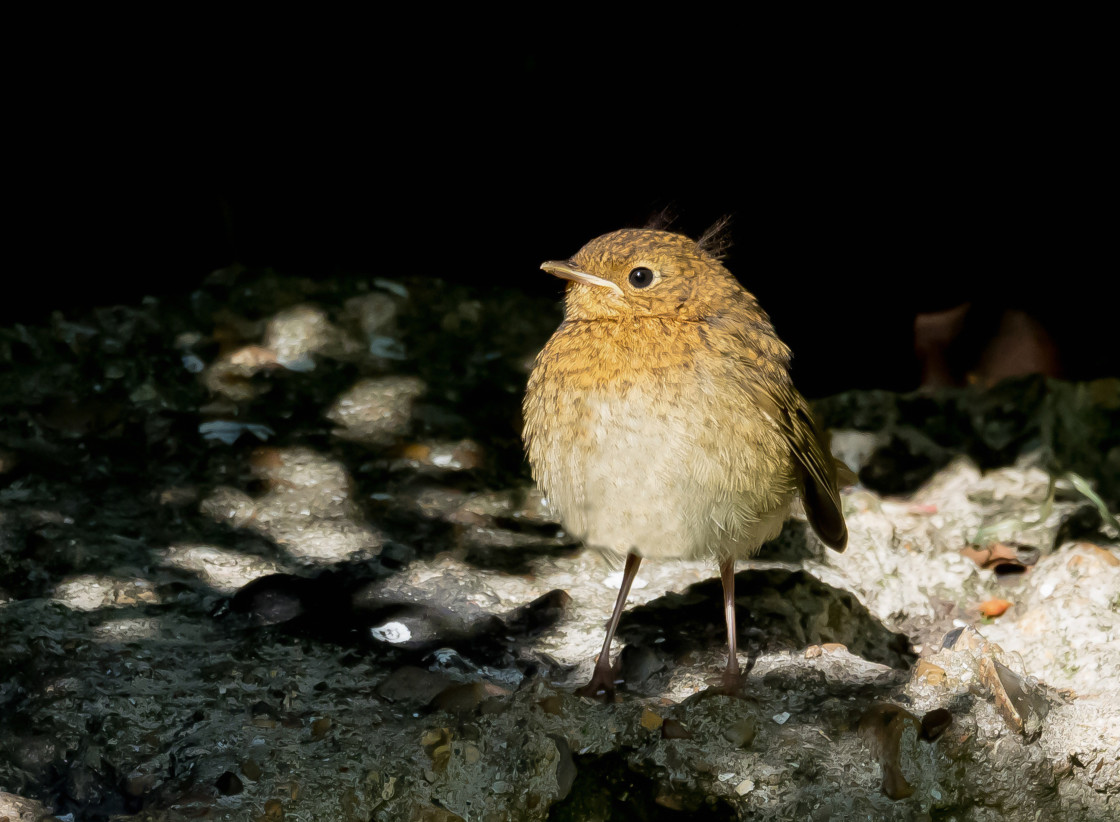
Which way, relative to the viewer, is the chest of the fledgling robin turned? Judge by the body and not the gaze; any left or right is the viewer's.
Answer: facing the viewer and to the left of the viewer
